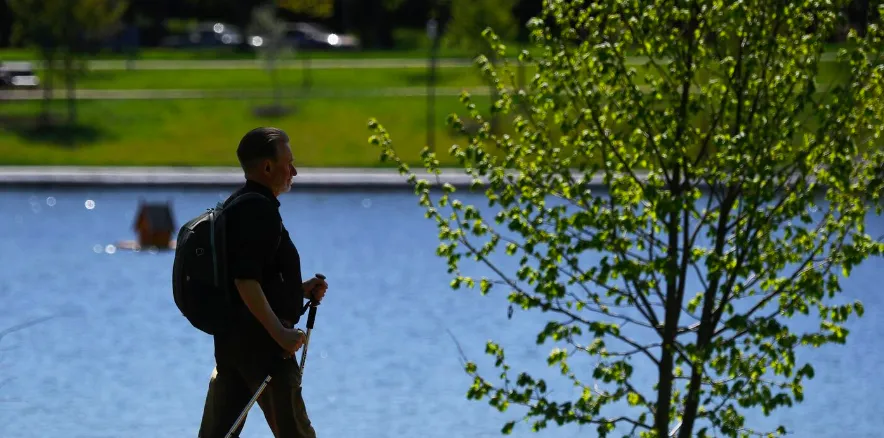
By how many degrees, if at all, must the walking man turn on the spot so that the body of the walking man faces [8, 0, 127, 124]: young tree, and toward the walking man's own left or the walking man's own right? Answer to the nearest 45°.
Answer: approximately 90° to the walking man's own left

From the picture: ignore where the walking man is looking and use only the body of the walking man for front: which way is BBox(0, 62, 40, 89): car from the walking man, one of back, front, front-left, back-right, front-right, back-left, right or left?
left

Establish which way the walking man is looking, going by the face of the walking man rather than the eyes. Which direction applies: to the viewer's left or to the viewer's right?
to the viewer's right

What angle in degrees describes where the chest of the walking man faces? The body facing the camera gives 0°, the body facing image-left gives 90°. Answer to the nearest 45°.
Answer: approximately 270°

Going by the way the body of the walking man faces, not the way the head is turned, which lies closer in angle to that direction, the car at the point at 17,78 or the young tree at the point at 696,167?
the young tree
